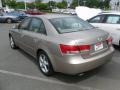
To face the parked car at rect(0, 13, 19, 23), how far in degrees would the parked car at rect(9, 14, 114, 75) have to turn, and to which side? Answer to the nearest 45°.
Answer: approximately 45° to its right

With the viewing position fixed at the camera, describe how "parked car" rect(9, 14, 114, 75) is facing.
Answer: facing away from the viewer and to the left of the viewer

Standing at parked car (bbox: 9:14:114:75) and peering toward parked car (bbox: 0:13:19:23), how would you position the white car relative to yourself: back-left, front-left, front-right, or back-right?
front-right

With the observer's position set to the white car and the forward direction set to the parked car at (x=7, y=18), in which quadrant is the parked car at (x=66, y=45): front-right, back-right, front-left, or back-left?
front-left

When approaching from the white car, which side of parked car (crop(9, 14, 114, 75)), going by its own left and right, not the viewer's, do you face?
right

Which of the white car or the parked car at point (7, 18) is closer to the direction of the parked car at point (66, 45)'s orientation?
the parked car

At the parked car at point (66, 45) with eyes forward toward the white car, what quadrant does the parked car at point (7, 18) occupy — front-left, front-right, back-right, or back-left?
front-left
